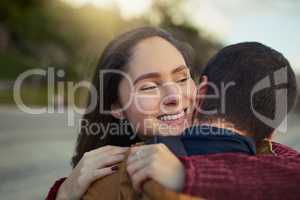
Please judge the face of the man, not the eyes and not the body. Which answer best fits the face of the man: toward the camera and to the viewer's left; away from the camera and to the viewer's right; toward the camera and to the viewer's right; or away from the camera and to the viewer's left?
away from the camera and to the viewer's left

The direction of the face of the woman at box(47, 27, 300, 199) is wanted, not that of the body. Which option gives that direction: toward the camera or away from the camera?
toward the camera
